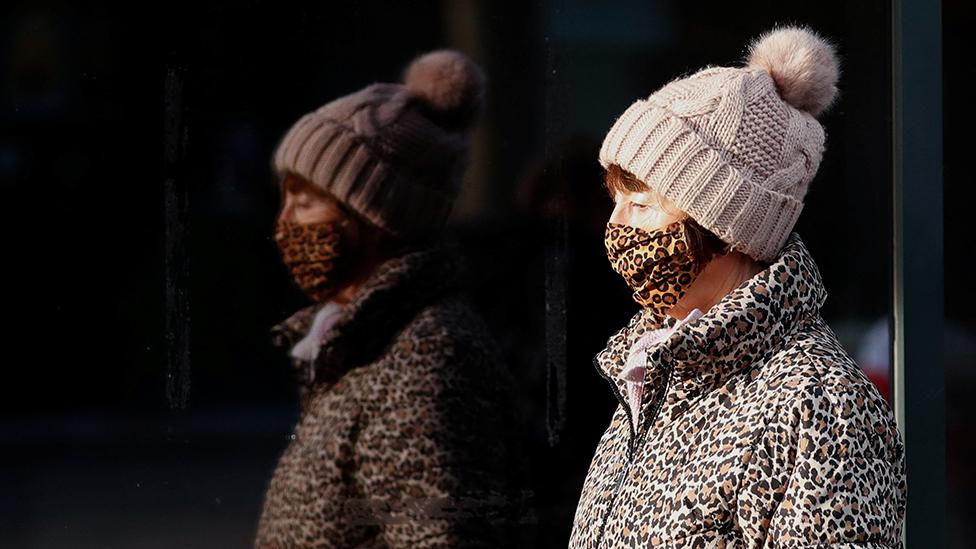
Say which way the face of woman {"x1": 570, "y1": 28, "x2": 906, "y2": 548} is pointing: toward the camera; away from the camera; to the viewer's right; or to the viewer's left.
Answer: to the viewer's left

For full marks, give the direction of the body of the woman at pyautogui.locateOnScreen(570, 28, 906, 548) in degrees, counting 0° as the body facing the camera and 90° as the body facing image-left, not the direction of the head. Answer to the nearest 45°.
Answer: approximately 45°
